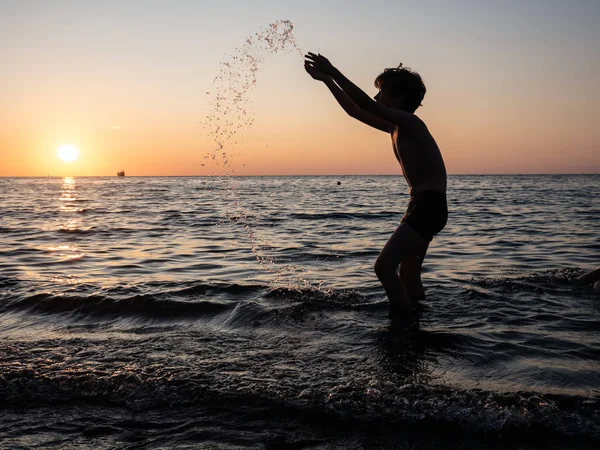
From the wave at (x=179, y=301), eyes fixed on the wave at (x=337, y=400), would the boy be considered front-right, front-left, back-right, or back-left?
front-left

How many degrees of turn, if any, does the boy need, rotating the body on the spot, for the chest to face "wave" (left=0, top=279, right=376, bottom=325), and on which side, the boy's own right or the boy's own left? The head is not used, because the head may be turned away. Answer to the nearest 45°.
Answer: approximately 45° to the boy's own right

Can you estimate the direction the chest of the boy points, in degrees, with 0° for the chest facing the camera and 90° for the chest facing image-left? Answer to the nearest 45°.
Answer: approximately 90°

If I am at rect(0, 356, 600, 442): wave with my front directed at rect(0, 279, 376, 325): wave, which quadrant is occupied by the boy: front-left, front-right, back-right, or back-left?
front-right

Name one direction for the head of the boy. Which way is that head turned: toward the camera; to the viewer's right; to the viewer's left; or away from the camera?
to the viewer's left
